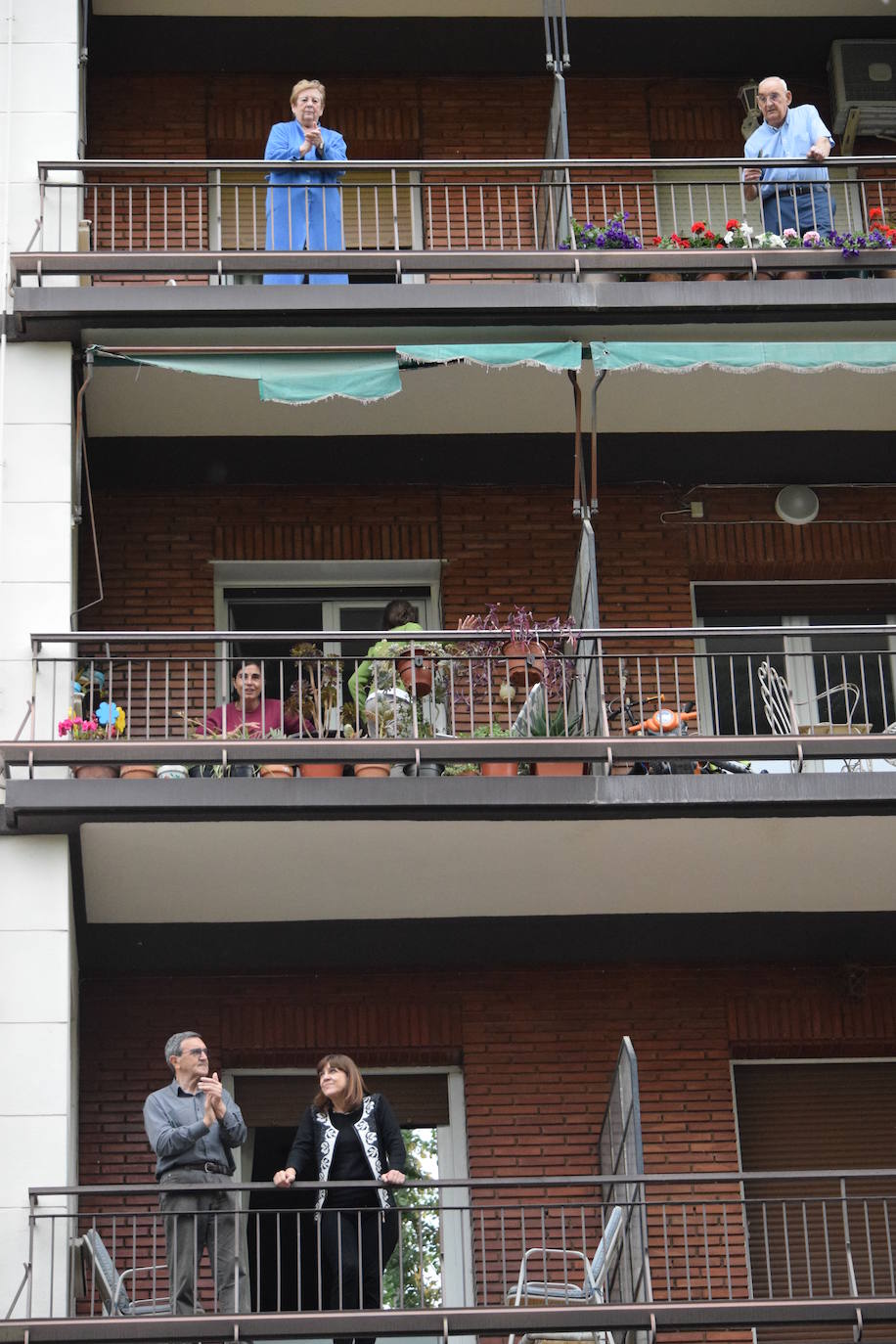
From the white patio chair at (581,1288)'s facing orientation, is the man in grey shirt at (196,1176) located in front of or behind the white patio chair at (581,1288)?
in front

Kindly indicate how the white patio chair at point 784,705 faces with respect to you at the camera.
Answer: facing to the right of the viewer

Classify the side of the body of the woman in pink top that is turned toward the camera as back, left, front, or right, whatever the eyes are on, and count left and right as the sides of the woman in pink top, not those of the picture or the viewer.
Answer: front

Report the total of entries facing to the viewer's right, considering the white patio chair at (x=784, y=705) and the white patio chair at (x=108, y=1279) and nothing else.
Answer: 2

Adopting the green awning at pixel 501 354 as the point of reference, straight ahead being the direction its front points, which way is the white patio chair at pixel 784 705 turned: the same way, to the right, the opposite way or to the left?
to the left

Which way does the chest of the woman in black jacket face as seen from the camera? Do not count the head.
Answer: toward the camera

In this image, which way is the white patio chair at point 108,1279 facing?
to the viewer's right

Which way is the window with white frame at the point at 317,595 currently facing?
toward the camera

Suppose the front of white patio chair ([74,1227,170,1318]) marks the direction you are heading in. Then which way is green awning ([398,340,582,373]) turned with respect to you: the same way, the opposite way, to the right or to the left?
to the right

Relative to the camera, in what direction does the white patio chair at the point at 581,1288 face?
facing to the left of the viewer

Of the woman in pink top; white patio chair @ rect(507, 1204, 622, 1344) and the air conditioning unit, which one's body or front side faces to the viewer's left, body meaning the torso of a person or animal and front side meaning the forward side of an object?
the white patio chair

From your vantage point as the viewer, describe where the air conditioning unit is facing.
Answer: facing the viewer

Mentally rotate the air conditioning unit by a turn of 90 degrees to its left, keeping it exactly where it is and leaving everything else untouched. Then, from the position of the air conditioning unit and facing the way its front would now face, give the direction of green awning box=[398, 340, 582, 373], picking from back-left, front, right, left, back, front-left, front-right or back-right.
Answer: back-right

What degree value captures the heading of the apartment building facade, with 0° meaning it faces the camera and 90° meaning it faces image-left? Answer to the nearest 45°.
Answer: approximately 0°
